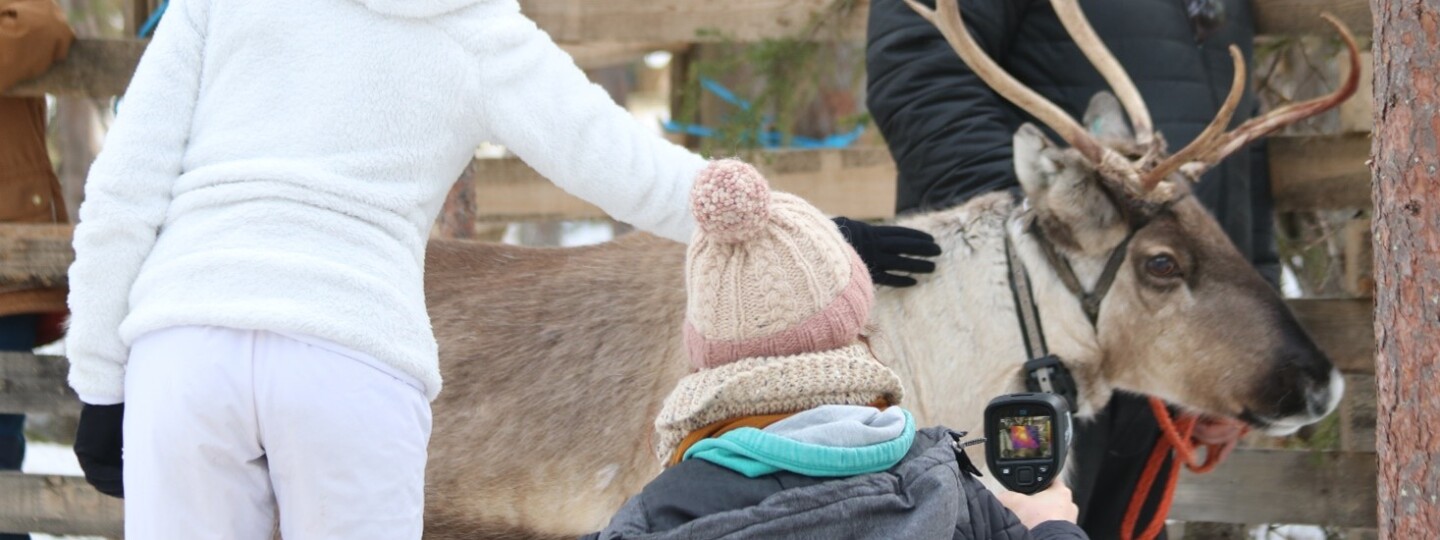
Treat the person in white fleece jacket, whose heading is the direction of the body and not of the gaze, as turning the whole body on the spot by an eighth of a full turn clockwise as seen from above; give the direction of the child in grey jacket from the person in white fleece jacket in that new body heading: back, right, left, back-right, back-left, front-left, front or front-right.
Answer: right

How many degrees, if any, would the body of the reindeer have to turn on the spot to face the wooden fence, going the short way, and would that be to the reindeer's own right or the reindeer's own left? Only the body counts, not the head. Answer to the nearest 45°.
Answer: approximately 135° to the reindeer's own left

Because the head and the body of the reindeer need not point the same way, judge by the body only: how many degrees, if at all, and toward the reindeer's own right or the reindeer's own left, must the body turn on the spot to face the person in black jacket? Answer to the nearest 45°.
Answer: approximately 90° to the reindeer's own left

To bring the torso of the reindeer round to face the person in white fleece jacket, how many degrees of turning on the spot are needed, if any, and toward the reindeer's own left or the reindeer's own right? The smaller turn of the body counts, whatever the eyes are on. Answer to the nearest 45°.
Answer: approximately 135° to the reindeer's own right

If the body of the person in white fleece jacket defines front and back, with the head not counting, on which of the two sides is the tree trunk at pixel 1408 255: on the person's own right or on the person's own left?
on the person's own right

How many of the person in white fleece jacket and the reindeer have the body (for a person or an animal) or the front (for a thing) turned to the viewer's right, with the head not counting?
1

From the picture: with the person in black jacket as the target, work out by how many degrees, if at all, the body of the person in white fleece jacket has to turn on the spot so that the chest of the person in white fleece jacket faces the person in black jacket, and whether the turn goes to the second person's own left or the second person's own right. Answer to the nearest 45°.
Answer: approximately 45° to the second person's own right

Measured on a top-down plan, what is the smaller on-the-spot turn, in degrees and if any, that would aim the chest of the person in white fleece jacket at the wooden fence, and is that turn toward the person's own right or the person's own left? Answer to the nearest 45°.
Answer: approximately 45° to the person's own right

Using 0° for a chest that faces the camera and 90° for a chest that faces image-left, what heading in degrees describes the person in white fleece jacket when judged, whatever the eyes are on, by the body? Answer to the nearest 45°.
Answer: approximately 180°

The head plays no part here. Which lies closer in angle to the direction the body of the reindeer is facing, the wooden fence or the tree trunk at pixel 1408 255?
the tree trunk

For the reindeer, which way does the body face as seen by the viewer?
to the viewer's right

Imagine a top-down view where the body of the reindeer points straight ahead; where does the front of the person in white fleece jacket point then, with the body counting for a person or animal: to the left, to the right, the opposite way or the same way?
to the left

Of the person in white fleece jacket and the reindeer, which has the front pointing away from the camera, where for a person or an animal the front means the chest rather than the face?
the person in white fleece jacket

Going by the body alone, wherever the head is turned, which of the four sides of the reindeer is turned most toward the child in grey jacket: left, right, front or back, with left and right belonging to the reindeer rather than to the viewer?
right
